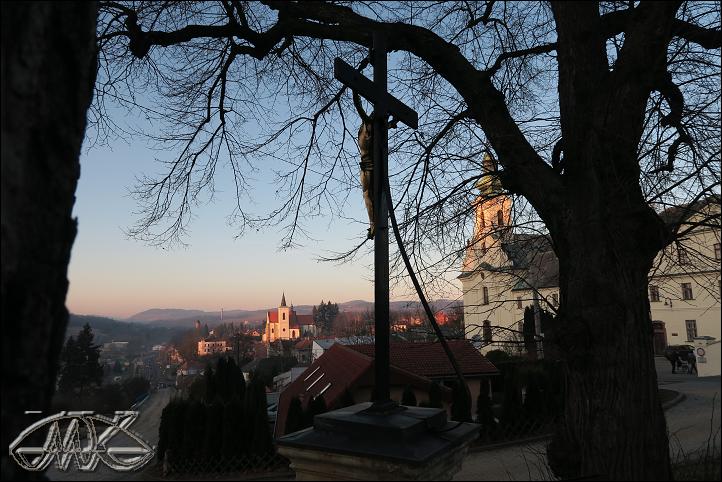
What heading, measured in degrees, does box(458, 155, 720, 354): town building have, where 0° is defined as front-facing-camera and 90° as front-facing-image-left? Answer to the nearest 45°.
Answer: approximately 45°

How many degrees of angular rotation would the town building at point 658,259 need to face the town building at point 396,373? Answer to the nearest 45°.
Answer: approximately 90° to its right

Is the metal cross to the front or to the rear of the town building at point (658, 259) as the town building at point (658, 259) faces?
to the front

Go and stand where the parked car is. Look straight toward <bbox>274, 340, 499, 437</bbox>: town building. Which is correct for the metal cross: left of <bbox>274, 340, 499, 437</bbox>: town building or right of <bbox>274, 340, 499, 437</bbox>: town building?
left

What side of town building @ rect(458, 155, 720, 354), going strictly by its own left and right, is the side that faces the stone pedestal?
front

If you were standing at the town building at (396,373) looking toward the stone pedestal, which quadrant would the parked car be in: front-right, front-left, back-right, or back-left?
back-left

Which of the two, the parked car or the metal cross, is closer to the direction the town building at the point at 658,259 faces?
the metal cross
